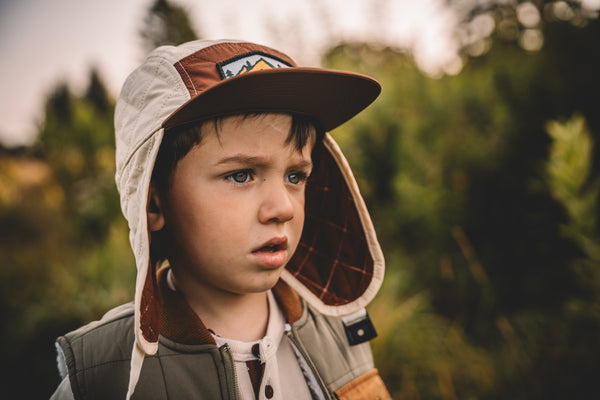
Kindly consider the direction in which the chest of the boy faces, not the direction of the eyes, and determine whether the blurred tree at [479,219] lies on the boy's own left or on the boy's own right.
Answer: on the boy's own left

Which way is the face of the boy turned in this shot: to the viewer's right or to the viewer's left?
to the viewer's right

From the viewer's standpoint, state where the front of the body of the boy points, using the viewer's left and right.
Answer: facing the viewer and to the right of the viewer

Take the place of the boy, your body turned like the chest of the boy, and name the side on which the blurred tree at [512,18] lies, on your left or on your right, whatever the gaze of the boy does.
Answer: on your left

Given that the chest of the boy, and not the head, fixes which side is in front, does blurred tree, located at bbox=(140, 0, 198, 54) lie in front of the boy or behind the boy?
behind
